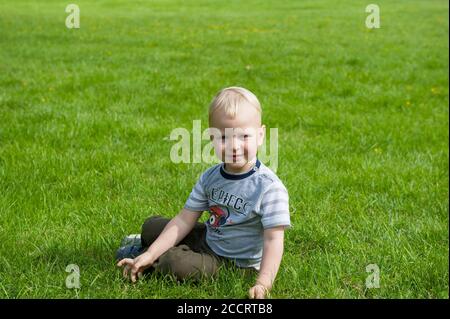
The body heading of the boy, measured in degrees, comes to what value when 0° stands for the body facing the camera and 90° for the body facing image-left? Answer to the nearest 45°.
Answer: approximately 45°

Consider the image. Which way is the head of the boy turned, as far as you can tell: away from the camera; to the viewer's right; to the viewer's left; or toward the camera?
toward the camera
